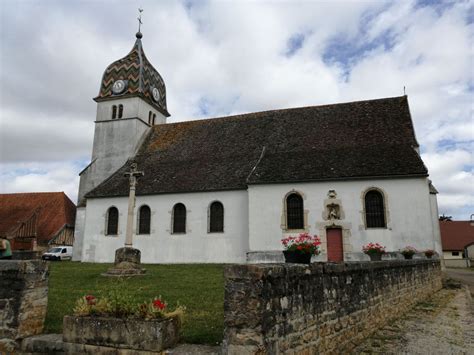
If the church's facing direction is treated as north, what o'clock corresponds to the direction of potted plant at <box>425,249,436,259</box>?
The potted plant is roughly at 10 o'clock from the church.

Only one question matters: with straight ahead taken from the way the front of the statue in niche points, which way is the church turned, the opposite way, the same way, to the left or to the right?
the same way

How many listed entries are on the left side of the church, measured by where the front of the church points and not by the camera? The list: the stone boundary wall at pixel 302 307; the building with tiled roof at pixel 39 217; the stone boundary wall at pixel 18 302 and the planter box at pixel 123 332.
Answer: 3

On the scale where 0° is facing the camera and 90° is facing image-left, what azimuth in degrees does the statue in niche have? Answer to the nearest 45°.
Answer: approximately 0°

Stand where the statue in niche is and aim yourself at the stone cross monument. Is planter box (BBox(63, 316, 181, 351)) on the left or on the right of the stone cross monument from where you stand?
left

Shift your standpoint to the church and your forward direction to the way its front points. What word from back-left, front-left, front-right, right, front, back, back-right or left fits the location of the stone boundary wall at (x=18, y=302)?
front

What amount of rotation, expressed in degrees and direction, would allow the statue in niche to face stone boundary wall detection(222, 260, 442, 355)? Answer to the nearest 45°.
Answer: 0° — it already faces it

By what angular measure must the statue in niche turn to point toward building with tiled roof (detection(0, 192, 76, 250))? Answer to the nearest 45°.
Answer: approximately 90° to its right

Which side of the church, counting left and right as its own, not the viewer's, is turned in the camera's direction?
left

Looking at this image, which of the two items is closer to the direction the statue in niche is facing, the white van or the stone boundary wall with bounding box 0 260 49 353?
the stone boundary wall

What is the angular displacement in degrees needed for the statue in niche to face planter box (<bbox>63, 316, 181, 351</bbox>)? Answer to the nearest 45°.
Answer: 0° — it already faces it

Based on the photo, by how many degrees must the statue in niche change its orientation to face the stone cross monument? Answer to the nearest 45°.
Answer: approximately 45° to its right
